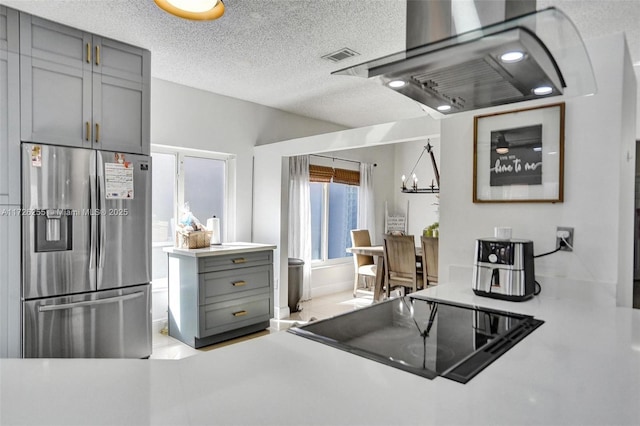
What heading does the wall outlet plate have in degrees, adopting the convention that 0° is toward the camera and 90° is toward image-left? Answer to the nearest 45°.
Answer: approximately 0°

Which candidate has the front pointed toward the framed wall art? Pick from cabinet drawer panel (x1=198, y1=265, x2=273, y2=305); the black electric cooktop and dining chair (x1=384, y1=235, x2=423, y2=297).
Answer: the cabinet drawer panel

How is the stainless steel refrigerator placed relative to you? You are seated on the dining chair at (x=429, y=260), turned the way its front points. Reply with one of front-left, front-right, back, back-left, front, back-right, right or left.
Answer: back-left

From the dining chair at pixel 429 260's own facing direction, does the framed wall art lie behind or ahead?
behind

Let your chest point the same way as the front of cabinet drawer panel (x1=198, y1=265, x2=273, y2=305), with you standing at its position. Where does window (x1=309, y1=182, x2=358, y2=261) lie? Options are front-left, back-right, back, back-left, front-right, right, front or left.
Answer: left

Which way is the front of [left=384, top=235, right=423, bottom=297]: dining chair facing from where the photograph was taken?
facing away from the viewer and to the right of the viewer

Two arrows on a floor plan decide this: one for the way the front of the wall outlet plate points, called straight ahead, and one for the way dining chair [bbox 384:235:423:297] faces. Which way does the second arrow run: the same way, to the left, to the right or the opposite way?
the opposite way
